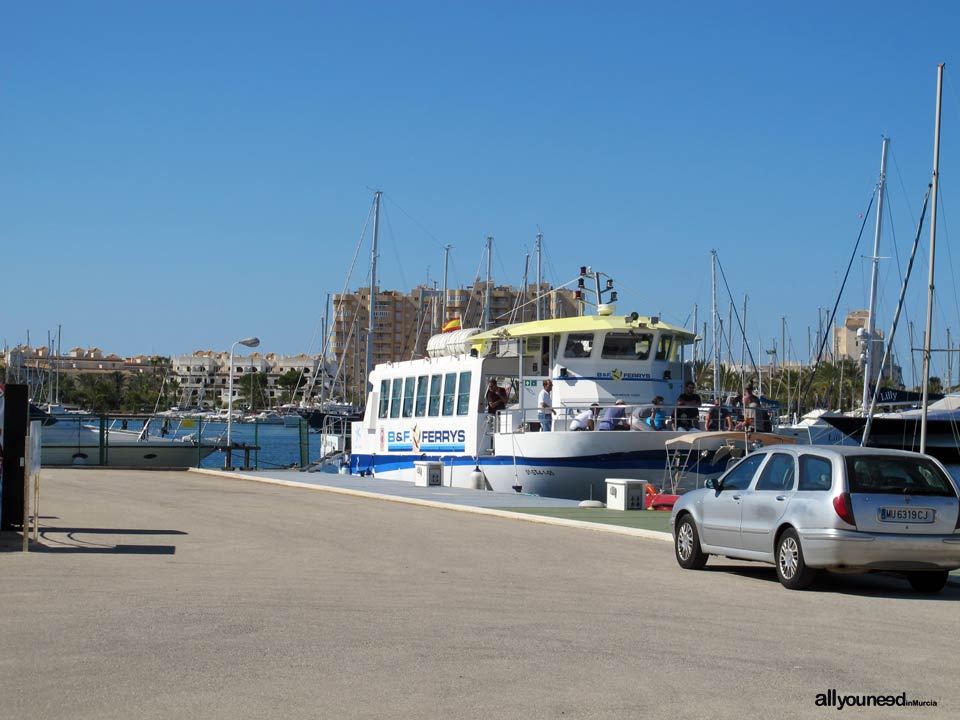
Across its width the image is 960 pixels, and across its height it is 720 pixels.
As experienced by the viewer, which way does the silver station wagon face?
facing away from the viewer and to the left of the viewer

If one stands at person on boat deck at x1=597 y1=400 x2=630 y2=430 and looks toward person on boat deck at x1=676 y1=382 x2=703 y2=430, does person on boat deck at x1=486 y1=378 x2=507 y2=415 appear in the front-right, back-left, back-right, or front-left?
back-left

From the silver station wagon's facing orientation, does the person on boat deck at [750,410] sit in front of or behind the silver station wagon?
in front

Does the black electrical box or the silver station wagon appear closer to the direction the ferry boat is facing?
the silver station wagon

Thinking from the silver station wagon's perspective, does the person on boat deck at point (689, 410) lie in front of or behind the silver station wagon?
in front

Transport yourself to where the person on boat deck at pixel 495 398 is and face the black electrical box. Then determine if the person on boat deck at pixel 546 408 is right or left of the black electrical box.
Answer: left
